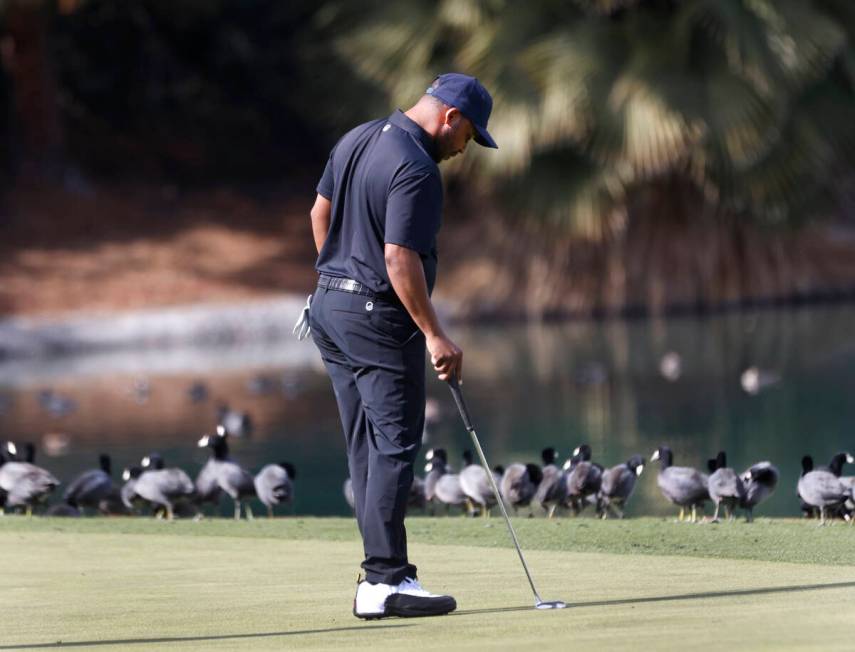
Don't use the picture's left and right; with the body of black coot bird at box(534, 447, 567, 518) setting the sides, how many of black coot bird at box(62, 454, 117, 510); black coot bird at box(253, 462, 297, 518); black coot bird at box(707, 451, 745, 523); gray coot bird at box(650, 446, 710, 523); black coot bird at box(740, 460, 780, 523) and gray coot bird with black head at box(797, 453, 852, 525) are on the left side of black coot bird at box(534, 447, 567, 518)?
2

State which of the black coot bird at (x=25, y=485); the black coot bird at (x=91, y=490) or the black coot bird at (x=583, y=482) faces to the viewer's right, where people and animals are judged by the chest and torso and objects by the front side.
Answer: the black coot bird at (x=91, y=490)

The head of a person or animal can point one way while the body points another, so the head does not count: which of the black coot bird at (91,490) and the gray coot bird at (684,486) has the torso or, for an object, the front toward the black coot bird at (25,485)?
the gray coot bird at (684,486)

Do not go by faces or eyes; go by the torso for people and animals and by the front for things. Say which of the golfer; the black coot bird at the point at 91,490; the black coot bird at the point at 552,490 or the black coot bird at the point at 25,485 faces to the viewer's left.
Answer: the black coot bird at the point at 25,485

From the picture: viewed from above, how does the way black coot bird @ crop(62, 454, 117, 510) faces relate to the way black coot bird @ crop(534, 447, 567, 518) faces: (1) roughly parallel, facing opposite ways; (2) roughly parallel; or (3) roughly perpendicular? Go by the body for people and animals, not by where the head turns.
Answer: roughly perpendicular

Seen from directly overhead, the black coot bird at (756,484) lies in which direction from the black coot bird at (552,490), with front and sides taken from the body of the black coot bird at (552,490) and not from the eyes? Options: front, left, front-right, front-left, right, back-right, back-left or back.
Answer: right

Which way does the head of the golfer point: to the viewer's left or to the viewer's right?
to the viewer's right

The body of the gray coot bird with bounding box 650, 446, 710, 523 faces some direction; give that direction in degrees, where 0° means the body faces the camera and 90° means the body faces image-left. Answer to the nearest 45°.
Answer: approximately 90°

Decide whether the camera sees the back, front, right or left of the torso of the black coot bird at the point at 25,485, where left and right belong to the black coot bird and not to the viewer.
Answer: left
